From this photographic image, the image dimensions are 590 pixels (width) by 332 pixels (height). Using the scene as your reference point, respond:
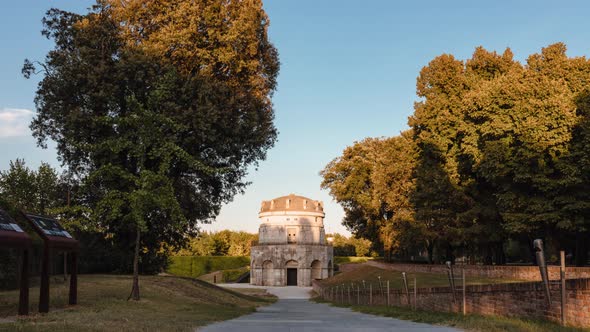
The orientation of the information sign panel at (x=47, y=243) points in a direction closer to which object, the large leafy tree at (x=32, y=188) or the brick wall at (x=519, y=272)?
the brick wall

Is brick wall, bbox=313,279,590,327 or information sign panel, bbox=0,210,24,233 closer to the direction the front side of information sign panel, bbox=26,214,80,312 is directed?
the brick wall

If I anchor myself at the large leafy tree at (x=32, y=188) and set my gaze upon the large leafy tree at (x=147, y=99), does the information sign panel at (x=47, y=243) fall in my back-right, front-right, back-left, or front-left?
front-right

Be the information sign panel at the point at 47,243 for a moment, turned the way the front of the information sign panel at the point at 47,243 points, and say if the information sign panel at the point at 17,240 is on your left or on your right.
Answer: on your right

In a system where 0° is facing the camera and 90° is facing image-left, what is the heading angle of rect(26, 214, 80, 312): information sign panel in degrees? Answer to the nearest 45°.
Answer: approximately 315°

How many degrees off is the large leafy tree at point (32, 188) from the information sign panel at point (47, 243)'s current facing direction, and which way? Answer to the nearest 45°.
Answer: approximately 135° to its left

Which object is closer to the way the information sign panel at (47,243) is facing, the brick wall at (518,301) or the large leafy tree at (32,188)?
the brick wall

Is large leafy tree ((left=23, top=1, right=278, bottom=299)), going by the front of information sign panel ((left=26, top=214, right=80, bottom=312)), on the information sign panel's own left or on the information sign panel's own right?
on the information sign panel's own left
